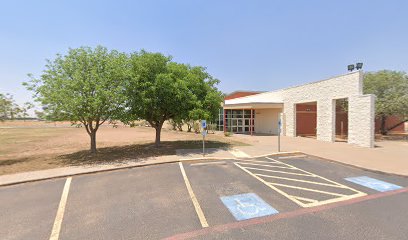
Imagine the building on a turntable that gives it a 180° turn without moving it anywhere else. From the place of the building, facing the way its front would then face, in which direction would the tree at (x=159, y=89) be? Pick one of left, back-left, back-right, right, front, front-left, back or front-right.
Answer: back

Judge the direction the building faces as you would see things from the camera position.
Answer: facing the viewer and to the left of the viewer

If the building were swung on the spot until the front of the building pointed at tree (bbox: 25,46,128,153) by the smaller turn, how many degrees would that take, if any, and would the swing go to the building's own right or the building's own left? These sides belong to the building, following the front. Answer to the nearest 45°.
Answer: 0° — it already faces it

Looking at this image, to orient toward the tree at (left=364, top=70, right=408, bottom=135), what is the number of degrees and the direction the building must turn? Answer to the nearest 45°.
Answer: approximately 135° to its left
